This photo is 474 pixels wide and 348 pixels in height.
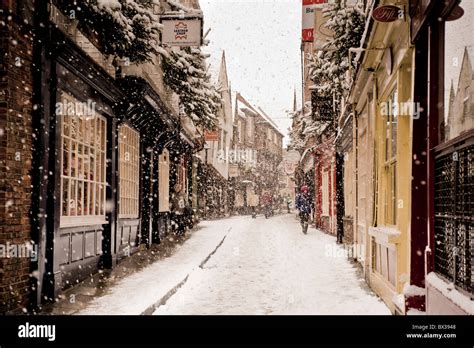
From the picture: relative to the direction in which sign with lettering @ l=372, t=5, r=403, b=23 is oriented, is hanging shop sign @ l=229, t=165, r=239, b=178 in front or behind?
behind

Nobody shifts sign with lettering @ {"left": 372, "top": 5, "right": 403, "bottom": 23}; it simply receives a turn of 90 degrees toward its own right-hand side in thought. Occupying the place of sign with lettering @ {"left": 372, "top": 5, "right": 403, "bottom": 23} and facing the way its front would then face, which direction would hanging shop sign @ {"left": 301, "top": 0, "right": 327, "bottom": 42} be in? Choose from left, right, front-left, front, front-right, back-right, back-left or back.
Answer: right

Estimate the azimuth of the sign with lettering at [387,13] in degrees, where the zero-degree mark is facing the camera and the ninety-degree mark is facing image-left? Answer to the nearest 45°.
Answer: approximately 0°

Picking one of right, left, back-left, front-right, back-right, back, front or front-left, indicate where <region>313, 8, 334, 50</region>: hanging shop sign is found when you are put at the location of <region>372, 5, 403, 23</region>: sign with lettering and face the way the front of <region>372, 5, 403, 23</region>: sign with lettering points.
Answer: back

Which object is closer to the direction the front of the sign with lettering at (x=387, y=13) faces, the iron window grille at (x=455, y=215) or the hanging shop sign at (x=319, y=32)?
the iron window grille
